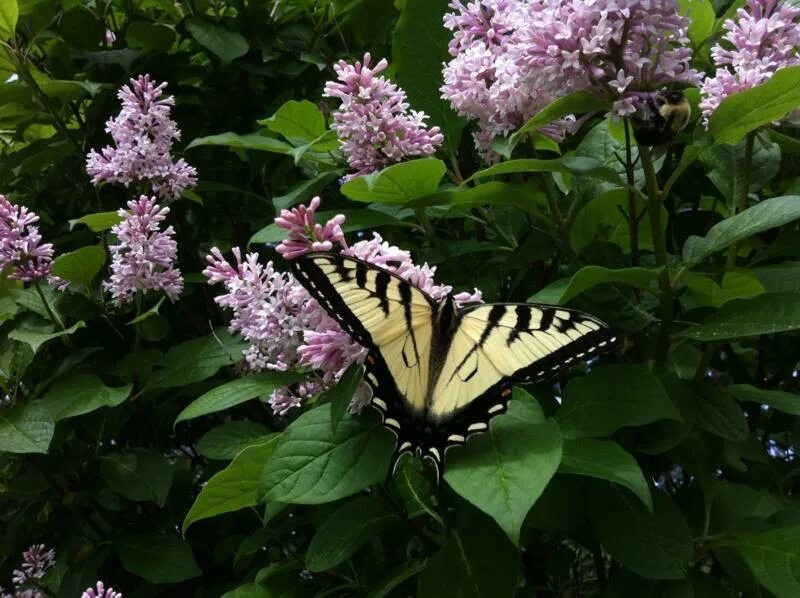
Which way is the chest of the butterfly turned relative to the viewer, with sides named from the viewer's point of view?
facing away from the viewer

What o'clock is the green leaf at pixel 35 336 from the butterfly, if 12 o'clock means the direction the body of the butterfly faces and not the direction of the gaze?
The green leaf is roughly at 10 o'clock from the butterfly.

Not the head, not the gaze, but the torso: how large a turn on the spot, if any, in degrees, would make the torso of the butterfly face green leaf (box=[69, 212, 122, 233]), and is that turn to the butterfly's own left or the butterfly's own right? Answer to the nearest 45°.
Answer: approximately 45° to the butterfly's own left

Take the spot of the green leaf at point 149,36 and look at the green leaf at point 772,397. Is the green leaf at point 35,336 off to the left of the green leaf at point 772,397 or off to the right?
right
